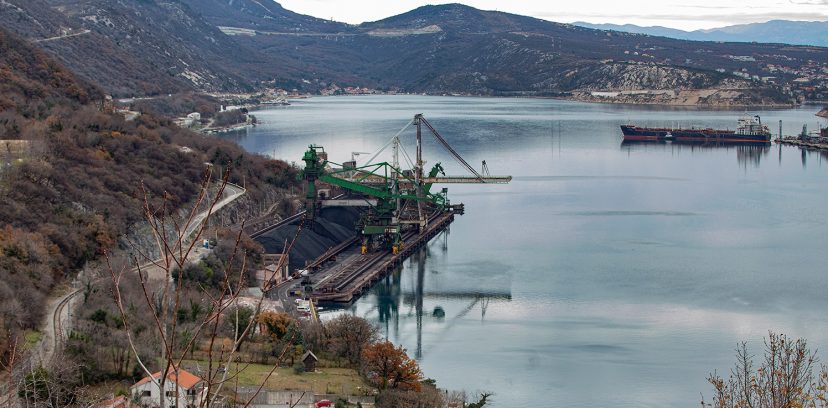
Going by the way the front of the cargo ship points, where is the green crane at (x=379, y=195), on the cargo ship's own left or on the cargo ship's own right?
on the cargo ship's own left

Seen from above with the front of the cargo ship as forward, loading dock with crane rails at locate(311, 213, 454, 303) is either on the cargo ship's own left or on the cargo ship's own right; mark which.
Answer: on the cargo ship's own left

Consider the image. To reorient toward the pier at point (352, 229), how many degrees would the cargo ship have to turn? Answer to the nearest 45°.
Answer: approximately 90° to its left

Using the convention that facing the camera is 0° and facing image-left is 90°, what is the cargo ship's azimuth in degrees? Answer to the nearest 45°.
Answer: approximately 90°

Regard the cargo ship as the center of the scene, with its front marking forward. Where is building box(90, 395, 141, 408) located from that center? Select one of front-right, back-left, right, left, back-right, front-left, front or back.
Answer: left

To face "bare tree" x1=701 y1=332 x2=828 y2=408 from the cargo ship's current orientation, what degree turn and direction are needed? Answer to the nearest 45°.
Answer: approximately 90° to its left

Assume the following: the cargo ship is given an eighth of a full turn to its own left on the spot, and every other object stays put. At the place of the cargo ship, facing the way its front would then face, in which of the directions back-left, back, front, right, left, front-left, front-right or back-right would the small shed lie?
front-left
